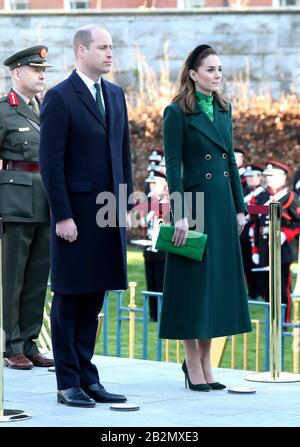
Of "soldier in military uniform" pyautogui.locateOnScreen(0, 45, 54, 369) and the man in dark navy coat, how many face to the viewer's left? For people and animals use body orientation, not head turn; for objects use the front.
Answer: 0

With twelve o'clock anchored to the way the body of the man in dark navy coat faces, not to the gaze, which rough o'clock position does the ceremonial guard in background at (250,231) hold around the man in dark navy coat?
The ceremonial guard in background is roughly at 8 o'clock from the man in dark navy coat.

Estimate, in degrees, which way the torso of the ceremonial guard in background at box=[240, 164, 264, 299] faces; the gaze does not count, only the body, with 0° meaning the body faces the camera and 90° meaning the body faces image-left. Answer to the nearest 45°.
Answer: approximately 45°

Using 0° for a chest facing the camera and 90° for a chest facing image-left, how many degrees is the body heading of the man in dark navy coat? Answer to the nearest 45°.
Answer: approximately 315°

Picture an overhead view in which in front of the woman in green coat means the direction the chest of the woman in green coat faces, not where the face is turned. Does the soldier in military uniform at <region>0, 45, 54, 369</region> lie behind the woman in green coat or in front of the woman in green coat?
behind

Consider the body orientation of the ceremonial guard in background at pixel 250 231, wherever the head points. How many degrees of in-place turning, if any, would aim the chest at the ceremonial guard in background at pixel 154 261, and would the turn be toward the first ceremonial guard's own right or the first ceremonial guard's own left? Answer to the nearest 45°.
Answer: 0° — they already face them

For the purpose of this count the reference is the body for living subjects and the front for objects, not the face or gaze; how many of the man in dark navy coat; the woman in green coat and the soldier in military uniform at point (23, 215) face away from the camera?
0

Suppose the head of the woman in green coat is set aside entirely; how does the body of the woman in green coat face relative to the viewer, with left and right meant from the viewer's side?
facing the viewer and to the right of the viewer

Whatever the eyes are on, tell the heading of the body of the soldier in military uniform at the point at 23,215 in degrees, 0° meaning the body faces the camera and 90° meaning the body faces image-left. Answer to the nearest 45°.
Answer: approximately 315°

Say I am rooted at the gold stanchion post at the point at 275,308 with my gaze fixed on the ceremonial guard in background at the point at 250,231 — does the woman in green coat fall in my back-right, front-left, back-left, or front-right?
back-left

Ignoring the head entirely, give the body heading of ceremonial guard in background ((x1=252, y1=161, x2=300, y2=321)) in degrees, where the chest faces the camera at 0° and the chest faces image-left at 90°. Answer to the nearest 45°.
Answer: approximately 45°
